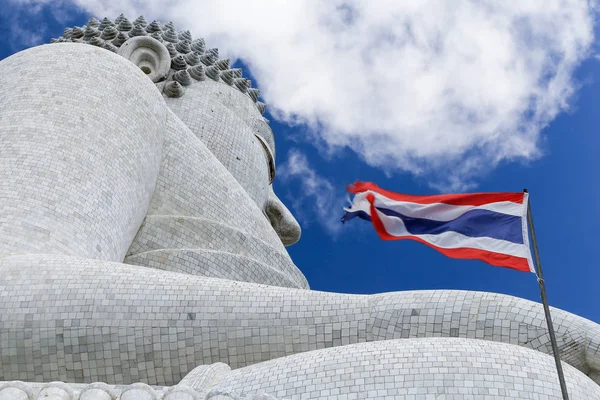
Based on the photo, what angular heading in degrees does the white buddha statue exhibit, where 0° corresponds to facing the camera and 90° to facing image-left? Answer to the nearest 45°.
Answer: approximately 270°
